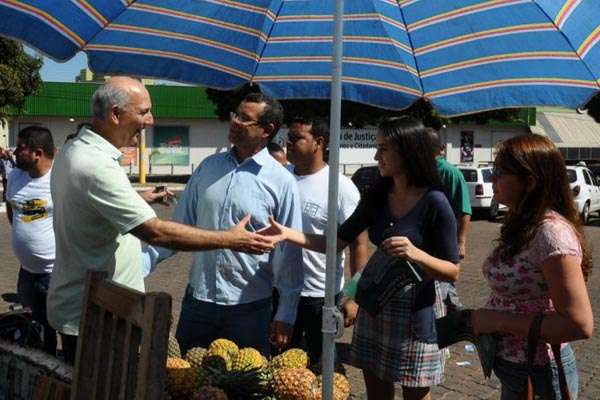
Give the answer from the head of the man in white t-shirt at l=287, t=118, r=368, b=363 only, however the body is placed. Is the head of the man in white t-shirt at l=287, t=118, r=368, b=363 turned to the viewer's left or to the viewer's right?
to the viewer's left

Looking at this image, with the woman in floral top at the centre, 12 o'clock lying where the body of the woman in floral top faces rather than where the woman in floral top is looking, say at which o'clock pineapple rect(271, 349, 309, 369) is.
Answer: The pineapple is roughly at 12 o'clock from the woman in floral top.

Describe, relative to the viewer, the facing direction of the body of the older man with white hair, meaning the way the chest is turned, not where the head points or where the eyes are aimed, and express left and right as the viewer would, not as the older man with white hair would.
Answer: facing to the right of the viewer

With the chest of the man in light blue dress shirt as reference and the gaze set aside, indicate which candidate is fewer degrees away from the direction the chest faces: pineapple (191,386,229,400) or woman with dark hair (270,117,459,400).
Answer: the pineapple

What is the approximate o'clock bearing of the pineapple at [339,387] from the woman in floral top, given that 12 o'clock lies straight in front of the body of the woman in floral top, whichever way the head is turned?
The pineapple is roughly at 12 o'clock from the woman in floral top.

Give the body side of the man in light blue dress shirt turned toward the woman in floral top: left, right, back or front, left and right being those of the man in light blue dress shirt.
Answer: left

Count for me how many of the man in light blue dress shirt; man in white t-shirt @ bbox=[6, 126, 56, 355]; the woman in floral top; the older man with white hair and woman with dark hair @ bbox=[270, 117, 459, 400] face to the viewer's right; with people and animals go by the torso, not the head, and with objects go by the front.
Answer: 1

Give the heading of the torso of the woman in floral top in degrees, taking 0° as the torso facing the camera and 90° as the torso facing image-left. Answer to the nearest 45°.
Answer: approximately 90°

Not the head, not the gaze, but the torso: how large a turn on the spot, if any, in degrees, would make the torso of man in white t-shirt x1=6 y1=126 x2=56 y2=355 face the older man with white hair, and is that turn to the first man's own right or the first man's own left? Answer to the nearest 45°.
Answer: approximately 45° to the first man's own left

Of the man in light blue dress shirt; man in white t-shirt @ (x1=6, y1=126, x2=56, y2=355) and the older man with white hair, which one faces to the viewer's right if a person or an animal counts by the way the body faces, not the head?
the older man with white hair

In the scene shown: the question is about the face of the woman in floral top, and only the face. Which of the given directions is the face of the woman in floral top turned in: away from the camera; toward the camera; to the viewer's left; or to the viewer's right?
to the viewer's left

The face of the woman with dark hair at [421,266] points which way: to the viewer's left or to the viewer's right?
to the viewer's left

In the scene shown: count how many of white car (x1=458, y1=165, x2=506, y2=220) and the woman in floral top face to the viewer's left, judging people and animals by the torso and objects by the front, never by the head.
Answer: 1

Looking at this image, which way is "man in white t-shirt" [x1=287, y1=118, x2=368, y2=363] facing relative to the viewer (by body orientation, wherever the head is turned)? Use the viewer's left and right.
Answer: facing the viewer and to the left of the viewer

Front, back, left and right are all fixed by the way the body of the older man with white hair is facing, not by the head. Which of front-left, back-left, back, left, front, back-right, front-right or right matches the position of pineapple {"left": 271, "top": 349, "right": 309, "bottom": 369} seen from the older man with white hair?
front

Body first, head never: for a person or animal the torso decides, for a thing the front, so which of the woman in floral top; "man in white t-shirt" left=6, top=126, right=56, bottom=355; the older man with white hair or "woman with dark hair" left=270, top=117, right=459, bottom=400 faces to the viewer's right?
the older man with white hair
